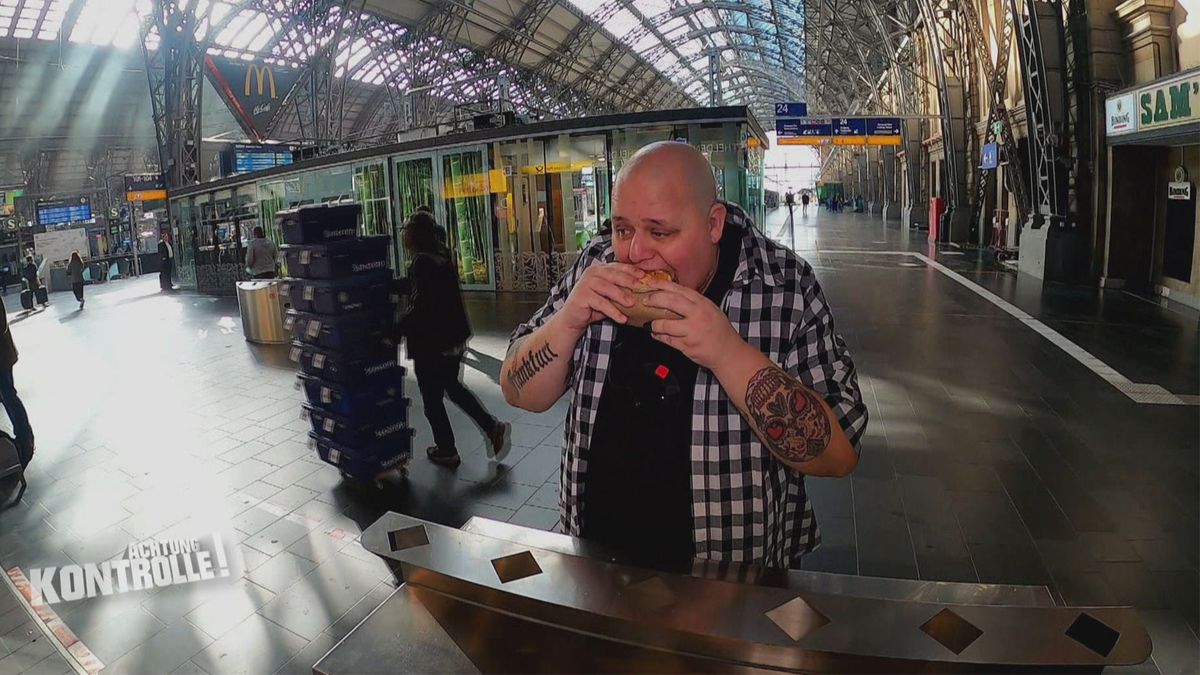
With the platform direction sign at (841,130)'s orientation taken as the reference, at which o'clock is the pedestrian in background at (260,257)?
The pedestrian in background is roughly at 1 o'clock from the platform direction sign.

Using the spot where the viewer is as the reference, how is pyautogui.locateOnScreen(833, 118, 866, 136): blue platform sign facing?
facing the viewer

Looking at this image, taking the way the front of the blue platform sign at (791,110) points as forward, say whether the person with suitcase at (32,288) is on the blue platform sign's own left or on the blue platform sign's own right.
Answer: on the blue platform sign's own right

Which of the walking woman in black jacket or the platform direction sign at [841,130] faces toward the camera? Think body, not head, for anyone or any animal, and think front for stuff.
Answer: the platform direction sign

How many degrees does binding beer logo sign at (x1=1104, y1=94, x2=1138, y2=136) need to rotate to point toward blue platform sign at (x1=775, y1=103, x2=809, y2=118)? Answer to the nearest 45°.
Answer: approximately 90° to its right

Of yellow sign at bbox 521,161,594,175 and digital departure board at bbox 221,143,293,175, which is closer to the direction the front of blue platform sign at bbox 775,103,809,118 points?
the yellow sign

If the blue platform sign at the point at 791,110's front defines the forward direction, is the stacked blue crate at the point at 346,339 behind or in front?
in front

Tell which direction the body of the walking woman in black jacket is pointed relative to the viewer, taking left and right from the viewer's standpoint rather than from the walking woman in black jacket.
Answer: facing to the left of the viewer

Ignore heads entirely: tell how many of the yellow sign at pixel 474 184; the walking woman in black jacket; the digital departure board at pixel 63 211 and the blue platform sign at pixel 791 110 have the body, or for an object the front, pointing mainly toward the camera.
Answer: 3

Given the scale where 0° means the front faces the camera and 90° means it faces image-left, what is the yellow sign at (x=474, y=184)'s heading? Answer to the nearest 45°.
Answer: approximately 0°

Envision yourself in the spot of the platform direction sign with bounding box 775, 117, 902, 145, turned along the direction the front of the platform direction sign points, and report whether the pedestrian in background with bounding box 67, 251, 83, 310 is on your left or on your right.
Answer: on your right

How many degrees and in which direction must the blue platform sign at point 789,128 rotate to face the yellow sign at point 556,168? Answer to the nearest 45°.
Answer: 0° — it already faces it

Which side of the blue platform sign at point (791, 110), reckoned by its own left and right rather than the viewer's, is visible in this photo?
front

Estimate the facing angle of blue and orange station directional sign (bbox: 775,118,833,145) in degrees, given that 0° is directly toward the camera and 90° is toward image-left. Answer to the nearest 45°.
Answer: approximately 0°
